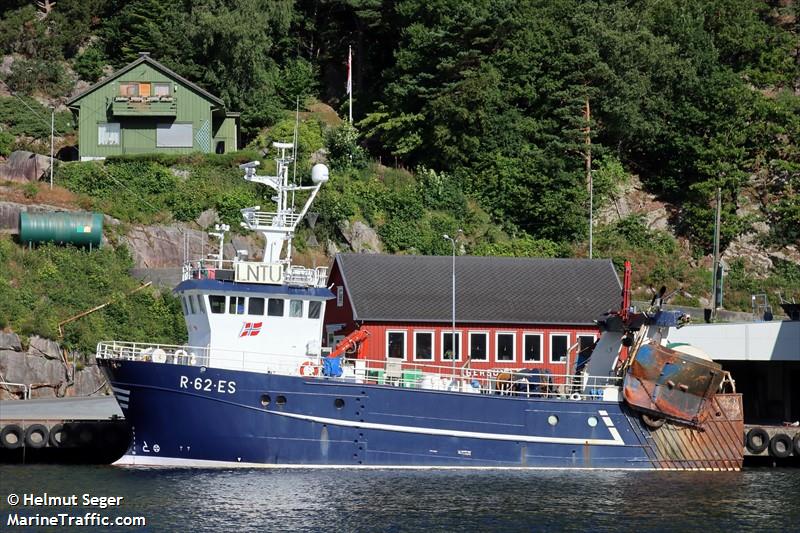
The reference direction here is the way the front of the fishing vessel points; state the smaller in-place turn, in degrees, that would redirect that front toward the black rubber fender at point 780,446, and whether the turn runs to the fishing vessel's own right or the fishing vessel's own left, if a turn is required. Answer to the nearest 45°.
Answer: approximately 180°

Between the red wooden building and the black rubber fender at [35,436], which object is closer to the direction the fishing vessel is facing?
the black rubber fender

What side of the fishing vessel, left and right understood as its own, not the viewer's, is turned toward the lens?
left

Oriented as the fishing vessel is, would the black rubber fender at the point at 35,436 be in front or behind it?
in front

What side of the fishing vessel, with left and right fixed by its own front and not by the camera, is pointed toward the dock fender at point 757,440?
back

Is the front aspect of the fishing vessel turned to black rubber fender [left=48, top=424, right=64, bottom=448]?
yes

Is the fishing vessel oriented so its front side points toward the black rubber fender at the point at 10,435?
yes

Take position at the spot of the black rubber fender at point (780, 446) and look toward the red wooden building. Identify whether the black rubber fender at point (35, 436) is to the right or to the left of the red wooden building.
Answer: left

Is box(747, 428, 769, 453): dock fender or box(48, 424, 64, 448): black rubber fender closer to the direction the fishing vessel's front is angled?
the black rubber fender

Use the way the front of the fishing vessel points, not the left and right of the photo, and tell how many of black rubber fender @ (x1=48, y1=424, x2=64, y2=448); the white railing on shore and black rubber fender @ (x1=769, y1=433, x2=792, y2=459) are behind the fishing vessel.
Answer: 1

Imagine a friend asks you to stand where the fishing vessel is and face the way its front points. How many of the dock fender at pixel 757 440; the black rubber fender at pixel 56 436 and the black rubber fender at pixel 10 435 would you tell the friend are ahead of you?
2

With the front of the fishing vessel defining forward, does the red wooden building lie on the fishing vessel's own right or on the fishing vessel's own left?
on the fishing vessel's own right
